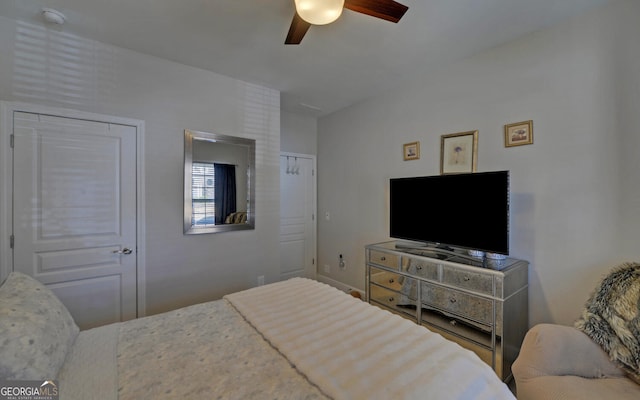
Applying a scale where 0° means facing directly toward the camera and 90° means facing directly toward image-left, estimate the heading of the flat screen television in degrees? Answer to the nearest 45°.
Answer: approximately 45°

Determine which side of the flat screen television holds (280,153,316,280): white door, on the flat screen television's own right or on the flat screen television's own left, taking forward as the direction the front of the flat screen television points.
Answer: on the flat screen television's own right

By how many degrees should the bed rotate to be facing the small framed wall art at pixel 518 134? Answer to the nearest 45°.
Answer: approximately 45° to its right

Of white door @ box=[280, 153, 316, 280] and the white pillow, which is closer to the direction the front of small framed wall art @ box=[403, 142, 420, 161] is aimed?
the white pillow

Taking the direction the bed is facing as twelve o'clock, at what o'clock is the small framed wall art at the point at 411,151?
The small framed wall art is roughly at 12 o'clock from the bed.

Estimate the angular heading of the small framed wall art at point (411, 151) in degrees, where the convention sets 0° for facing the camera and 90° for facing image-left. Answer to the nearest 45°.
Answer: approximately 45°

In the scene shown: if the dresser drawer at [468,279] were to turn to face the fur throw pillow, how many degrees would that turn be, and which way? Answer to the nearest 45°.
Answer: approximately 90° to its left

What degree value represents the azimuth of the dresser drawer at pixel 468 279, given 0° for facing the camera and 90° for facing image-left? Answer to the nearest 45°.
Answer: approximately 45°
